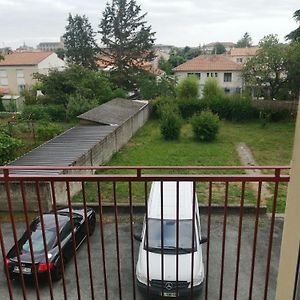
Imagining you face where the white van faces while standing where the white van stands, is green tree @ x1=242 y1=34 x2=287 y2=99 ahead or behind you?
behind

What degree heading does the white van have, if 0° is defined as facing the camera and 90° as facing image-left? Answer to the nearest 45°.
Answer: approximately 0°

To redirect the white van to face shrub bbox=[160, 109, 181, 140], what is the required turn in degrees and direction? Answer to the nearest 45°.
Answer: approximately 180°

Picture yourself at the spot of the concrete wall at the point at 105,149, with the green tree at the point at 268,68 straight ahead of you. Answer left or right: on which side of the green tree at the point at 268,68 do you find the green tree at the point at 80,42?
left

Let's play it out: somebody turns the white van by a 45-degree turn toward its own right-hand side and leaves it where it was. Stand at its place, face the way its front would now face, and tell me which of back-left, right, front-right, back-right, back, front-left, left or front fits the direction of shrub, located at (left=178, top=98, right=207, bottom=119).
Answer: back-right

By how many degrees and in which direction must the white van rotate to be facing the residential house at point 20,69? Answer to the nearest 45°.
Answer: approximately 135° to its right

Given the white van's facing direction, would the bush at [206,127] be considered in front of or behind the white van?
behind

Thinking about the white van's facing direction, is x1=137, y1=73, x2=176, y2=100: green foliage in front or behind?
behind
